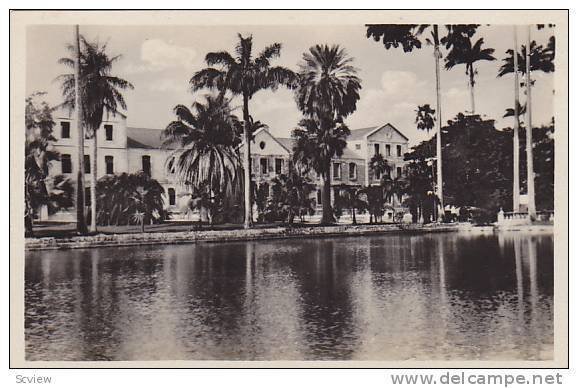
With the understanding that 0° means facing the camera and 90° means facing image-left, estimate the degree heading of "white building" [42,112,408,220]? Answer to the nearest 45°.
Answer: approximately 0°
